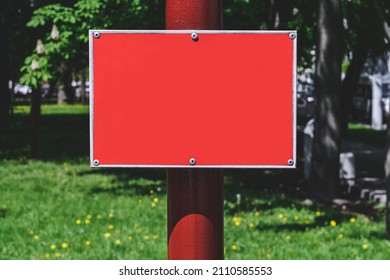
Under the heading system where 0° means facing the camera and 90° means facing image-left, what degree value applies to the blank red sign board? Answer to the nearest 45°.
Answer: approximately 0°

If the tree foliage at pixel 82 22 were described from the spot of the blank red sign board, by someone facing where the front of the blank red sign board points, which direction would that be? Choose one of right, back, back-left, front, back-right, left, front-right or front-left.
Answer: back
